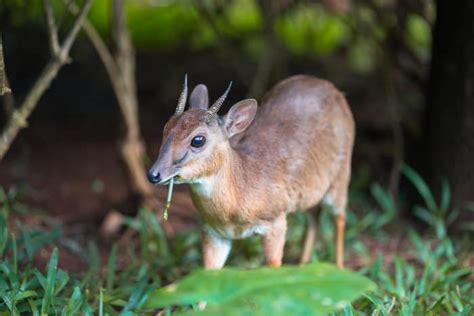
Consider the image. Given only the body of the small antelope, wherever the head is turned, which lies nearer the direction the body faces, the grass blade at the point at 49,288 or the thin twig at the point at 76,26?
the grass blade

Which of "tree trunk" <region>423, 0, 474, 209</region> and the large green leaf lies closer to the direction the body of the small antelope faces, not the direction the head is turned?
the large green leaf

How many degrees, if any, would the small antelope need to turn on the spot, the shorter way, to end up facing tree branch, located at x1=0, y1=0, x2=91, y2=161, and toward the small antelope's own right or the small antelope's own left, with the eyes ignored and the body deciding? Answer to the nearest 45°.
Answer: approximately 45° to the small antelope's own right

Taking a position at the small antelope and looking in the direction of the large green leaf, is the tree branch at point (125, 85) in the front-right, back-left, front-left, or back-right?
back-right

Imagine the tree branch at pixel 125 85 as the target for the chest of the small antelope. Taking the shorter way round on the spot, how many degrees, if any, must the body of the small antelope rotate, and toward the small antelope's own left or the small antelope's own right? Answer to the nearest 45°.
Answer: approximately 90° to the small antelope's own right

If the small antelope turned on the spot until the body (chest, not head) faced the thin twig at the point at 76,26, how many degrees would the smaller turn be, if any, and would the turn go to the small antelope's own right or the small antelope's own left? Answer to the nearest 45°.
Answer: approximately 90° to the small antelope's own right

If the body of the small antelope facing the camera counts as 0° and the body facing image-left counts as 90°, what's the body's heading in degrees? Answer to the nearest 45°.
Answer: approximately 45°

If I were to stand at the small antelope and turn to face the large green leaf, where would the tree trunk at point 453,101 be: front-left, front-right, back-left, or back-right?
back-left

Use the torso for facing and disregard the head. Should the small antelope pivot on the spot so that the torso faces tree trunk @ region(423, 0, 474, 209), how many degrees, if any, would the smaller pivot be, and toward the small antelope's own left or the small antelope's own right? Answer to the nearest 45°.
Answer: approximately 180°

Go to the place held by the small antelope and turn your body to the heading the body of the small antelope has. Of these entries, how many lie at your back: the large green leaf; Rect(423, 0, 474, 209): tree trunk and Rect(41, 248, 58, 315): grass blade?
1
